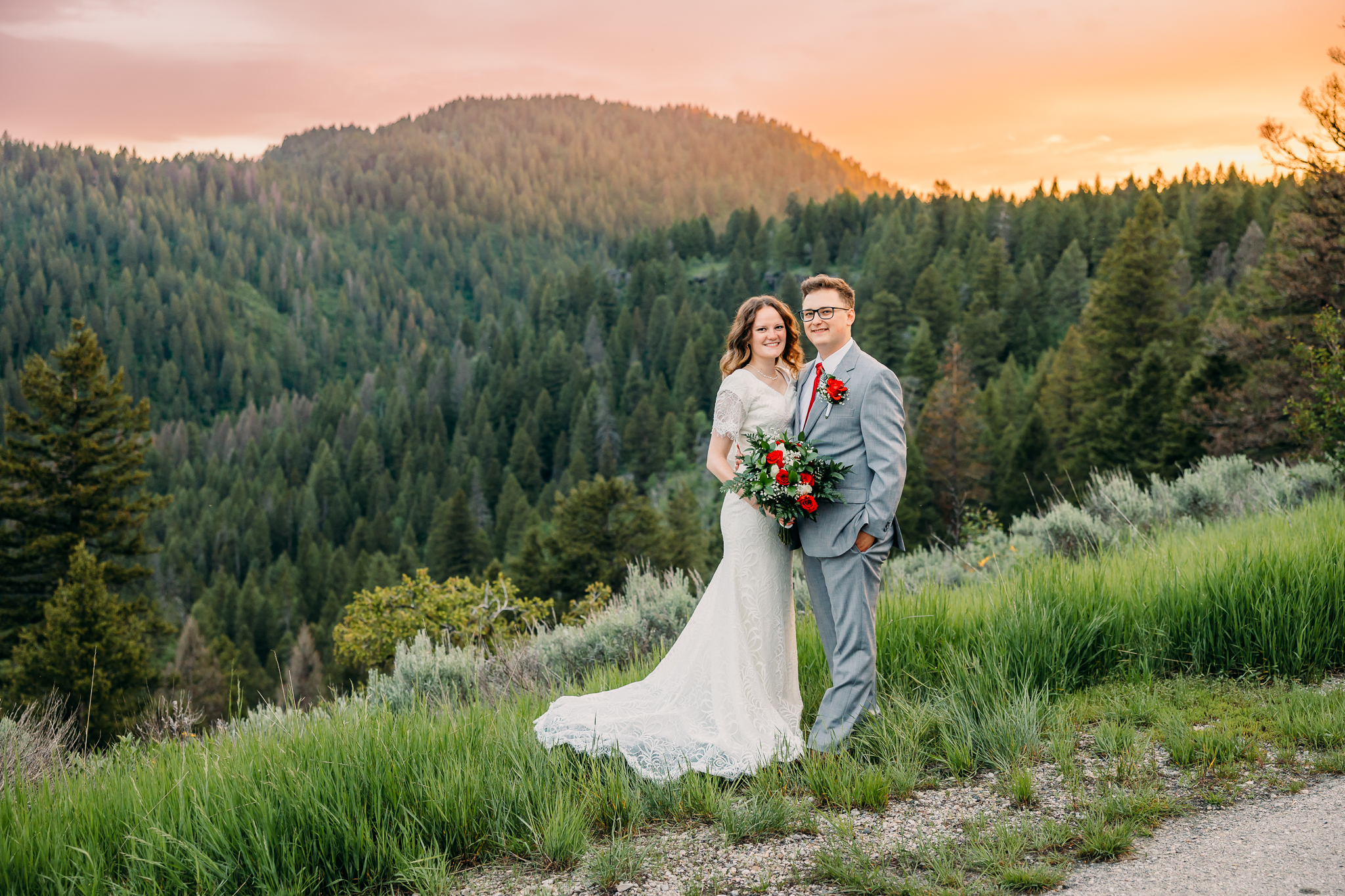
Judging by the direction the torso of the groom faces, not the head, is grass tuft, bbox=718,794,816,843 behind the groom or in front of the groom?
in front

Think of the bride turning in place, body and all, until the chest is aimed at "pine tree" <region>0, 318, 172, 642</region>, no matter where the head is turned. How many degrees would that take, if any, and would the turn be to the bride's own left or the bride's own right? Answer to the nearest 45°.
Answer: approximately 180°

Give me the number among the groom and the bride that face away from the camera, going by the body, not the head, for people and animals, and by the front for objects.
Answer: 0

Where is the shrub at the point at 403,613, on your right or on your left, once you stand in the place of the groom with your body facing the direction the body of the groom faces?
on your right

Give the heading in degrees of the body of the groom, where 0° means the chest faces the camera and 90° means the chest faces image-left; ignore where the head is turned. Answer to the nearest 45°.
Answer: approximately 45°

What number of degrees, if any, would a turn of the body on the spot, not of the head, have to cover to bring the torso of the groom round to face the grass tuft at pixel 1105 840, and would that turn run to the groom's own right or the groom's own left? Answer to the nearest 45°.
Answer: approximately 90° to the groom's own left

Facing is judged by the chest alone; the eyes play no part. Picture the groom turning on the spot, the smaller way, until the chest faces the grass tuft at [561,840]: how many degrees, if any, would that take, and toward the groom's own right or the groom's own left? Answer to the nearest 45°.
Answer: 0° — they already face it

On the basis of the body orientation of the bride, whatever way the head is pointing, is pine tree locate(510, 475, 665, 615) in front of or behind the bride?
behind

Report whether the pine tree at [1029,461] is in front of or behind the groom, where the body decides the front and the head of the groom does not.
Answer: behind

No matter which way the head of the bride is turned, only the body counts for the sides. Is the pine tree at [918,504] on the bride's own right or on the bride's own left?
on the bride's own left

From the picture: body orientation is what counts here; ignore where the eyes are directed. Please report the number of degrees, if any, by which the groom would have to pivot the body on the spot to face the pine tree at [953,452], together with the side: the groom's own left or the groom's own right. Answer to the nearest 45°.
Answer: approximately 135° to the groom's own right
